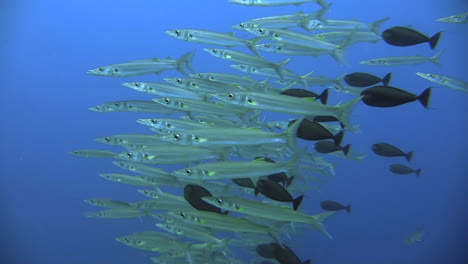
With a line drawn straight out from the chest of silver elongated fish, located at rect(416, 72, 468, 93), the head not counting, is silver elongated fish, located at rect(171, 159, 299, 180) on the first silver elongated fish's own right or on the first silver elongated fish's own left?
on the first silver elongated fish's own left

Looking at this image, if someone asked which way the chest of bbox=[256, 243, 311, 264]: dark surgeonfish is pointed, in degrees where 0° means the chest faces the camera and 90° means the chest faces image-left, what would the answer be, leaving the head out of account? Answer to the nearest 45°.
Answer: approximately 90°

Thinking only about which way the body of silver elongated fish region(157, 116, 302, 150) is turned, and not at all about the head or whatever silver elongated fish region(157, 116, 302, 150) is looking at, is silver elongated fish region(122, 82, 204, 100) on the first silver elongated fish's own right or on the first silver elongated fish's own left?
on the first silver elongated fish's own right

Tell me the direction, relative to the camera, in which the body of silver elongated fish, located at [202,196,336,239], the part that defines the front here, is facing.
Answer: to the viewer's left

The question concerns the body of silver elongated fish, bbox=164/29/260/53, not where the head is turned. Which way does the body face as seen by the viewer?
to the viewer's left

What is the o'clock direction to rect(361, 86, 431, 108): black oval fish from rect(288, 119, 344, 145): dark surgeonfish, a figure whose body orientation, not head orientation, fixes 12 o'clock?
The black oval fish is roughly at 5 o'clock from the dark surgeonfish.

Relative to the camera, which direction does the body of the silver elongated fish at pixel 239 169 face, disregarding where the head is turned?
to the viewer's left

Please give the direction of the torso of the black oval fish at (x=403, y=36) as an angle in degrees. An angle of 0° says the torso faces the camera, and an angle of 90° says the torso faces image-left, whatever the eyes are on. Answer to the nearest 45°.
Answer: approximately 90°

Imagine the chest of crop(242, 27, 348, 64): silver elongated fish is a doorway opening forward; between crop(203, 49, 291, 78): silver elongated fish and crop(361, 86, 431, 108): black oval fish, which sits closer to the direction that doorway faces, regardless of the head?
the silver elongated fish

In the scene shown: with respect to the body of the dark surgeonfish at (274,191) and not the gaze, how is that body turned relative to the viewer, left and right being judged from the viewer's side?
facing to the left of the viewer

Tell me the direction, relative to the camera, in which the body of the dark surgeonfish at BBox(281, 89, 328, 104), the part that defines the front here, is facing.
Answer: to the viewer's left
